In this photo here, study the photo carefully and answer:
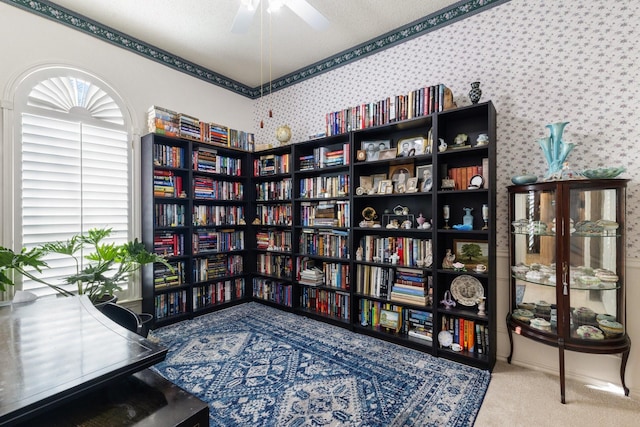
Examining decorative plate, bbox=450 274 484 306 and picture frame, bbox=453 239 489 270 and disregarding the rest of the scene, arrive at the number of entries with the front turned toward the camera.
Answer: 2

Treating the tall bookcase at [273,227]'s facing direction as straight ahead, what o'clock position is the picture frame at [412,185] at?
The picture frame is roughly at 9 o'clock from the tall bookcase.

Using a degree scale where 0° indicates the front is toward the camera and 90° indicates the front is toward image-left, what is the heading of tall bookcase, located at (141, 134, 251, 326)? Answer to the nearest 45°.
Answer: approximately 315°

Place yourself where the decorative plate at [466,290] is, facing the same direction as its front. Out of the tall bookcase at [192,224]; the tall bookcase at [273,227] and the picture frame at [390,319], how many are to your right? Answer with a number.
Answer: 3

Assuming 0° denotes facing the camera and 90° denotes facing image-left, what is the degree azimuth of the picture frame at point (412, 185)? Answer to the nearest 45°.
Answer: approximately 45°

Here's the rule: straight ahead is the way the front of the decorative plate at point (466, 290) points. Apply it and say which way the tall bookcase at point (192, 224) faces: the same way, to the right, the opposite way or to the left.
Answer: to the left

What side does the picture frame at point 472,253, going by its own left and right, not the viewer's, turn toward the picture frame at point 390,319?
right

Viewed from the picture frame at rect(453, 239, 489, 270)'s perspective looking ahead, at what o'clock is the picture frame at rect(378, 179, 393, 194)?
the picture frame at rect(378, 179, 393, 194) is roughly at 3 o'clock from the picture frame at rect(453, 239, 489, 270).

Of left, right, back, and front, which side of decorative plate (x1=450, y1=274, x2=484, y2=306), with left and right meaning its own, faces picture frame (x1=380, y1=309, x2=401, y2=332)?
right
